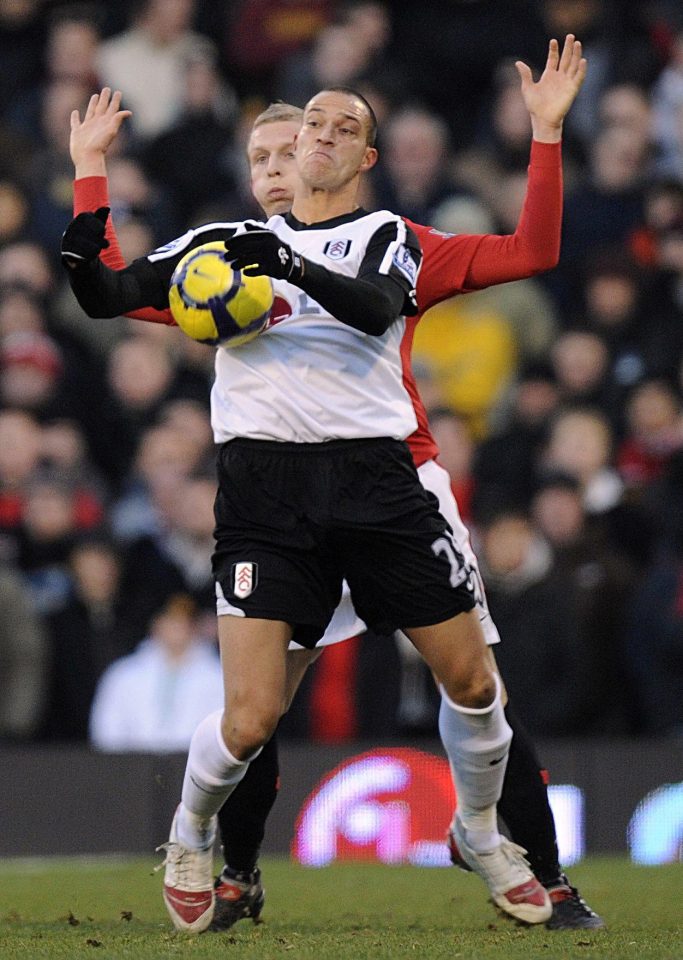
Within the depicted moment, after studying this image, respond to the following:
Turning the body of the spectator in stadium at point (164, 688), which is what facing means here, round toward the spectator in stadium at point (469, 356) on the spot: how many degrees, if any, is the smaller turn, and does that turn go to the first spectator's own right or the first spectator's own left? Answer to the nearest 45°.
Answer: approximately 135° to the first spectator's own left

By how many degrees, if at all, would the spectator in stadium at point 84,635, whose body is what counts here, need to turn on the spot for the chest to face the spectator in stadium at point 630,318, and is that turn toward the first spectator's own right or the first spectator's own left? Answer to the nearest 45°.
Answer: approximately 90° to the first spectator's own left

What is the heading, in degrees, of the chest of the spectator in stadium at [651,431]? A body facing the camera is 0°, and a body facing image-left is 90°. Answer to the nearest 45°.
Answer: approximately 0°

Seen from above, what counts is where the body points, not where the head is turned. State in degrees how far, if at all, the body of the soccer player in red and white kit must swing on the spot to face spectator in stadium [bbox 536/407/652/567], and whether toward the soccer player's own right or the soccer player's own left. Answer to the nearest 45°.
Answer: approximately 180°

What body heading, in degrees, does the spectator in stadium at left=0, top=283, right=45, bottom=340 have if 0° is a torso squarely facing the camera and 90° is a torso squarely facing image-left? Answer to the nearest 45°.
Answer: approximately 0°
